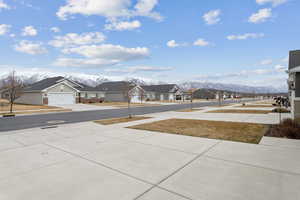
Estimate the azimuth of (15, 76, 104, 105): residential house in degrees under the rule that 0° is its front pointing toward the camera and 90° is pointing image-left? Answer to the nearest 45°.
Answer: approximately 315°

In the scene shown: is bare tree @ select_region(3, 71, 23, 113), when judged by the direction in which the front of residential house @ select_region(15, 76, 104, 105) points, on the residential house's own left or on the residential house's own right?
on the residential house's own right
